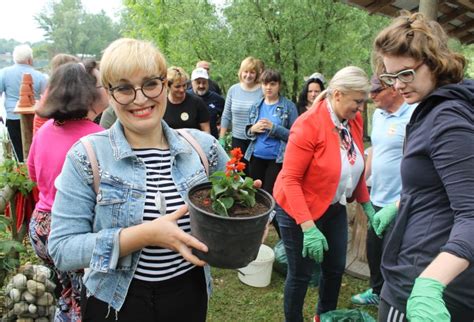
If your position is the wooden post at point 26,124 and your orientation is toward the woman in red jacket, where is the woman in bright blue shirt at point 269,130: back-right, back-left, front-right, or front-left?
front-left

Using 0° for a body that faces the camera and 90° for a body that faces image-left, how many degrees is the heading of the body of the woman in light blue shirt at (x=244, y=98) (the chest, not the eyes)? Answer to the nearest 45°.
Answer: approximately 0°

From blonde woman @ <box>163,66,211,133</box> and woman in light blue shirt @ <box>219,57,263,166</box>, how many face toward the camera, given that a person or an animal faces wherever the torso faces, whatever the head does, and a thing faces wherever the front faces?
2

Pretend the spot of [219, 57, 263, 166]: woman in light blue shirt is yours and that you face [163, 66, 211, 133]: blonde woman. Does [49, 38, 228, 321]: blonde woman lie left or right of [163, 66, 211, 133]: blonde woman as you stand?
left

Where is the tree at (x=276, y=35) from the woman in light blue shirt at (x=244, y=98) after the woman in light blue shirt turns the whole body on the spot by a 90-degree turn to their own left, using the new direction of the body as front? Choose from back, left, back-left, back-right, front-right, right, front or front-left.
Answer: left

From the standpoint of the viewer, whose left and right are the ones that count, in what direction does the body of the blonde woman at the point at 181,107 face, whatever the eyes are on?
facing the viewer

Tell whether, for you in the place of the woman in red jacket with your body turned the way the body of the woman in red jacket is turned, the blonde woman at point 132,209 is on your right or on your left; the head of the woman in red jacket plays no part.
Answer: on your right

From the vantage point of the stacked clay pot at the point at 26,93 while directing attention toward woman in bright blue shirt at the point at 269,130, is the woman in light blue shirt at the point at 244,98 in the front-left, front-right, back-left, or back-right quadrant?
front-left

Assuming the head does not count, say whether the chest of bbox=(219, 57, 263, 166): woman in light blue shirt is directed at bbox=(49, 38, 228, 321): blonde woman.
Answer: yes

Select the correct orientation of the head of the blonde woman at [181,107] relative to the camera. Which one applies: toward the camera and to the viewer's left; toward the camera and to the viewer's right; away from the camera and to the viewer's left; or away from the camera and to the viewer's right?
toward the camera and to the viewer's right
